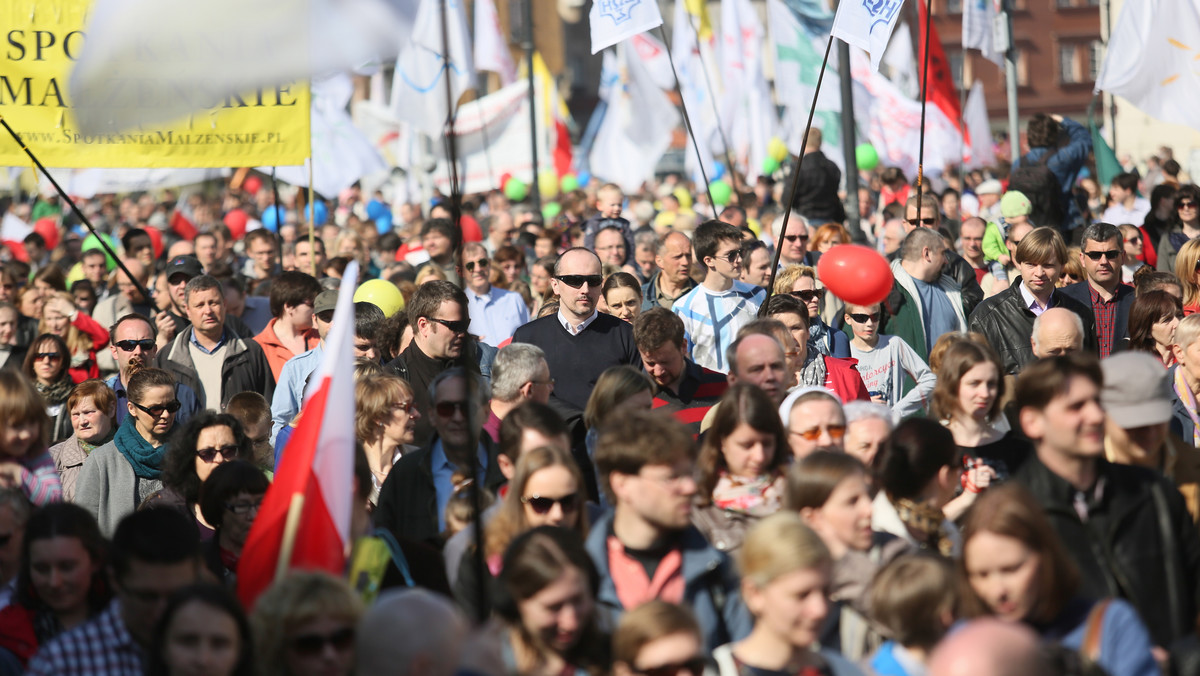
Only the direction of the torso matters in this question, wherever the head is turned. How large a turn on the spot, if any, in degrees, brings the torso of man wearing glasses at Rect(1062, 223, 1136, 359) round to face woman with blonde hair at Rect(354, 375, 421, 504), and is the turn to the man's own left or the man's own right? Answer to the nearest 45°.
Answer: approximately 45° to the man's own right

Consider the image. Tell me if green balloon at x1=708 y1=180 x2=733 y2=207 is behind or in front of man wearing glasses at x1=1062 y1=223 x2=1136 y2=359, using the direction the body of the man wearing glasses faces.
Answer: behind

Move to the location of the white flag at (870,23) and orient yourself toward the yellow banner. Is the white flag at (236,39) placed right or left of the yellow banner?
left

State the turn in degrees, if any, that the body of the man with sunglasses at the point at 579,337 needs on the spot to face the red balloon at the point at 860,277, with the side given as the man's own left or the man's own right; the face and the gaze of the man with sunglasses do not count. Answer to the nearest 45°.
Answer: approximately 90° to the man's own left

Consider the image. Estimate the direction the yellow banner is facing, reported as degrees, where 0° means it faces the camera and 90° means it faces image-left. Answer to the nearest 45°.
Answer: approximately 0°

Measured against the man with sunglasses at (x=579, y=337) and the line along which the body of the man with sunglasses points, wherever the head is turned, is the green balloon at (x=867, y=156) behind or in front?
behind

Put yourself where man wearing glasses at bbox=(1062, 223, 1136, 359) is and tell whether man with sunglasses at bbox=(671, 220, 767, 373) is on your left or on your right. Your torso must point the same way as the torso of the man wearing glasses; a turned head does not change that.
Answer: on your right

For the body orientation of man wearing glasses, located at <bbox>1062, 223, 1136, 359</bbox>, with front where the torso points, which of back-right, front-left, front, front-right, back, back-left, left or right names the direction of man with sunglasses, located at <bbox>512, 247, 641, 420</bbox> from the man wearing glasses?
front-right

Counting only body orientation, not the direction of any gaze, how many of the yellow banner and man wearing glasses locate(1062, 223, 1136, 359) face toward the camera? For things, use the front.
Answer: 2

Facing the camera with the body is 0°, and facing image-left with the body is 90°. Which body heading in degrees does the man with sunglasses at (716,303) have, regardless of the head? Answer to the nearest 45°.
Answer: approximately 315°

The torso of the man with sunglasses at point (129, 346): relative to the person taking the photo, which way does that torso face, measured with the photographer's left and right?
facing the viewer and to the right of the viewer

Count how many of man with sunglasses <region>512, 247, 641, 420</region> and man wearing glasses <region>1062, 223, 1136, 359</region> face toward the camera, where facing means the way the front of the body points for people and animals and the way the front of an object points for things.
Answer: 2
